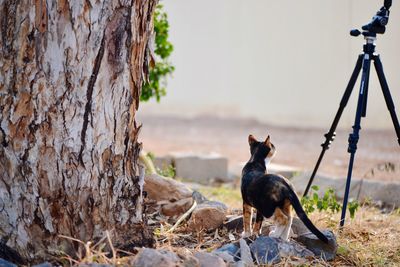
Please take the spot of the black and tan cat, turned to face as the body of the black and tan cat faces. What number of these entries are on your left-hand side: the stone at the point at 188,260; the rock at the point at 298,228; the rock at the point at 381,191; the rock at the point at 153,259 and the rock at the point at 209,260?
3

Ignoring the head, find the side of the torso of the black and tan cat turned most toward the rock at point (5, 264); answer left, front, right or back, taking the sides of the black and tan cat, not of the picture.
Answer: left

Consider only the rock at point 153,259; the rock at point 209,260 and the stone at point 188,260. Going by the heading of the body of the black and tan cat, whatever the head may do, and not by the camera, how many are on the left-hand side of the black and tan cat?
3

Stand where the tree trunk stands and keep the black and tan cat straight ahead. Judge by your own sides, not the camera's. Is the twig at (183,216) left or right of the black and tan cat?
left

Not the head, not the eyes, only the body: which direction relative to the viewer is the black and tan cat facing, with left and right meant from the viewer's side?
facing away from the viewer and to the left of the viewer

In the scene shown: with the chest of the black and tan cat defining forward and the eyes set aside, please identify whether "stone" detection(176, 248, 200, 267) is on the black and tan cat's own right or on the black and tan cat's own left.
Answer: on the black and tan cat's own left
